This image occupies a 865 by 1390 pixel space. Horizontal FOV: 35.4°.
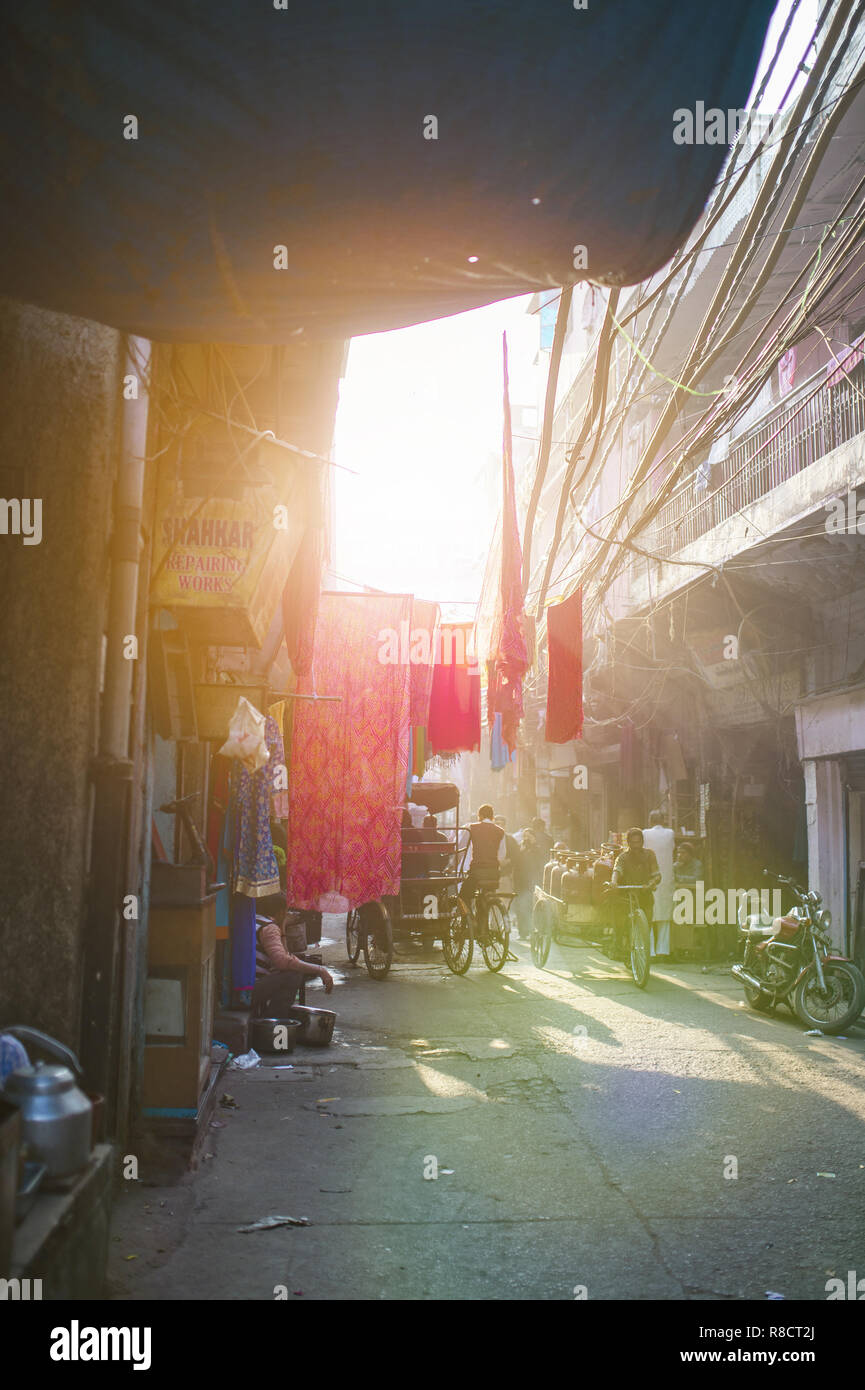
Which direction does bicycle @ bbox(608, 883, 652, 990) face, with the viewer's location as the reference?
facing the viewer

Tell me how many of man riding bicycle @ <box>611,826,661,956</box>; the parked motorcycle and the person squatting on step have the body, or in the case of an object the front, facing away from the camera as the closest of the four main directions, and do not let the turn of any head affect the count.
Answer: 0

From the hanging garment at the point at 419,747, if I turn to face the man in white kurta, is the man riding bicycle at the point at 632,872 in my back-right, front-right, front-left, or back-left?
front-right

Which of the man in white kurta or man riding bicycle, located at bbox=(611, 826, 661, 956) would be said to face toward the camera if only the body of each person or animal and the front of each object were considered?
the man riding bicycle

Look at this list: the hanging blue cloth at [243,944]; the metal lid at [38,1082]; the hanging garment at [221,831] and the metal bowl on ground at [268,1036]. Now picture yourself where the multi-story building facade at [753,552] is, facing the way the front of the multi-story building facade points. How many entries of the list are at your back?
0

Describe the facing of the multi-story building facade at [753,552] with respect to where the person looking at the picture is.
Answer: facing the viewer and to the left of the viewer

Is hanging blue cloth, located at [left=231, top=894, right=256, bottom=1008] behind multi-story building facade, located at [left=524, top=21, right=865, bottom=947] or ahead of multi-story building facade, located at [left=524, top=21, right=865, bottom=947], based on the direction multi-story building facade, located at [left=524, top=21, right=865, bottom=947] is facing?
ahead

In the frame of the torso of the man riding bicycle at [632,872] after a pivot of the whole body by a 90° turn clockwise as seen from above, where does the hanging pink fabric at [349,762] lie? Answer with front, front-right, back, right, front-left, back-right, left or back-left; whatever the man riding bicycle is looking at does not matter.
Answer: front-left

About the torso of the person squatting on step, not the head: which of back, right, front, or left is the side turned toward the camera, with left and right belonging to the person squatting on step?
right

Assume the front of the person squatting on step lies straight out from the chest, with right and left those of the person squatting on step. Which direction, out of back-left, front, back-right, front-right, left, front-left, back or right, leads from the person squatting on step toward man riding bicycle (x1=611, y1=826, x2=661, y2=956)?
front-left

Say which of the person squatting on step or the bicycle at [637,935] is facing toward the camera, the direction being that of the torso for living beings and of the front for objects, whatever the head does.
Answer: the bicycle
